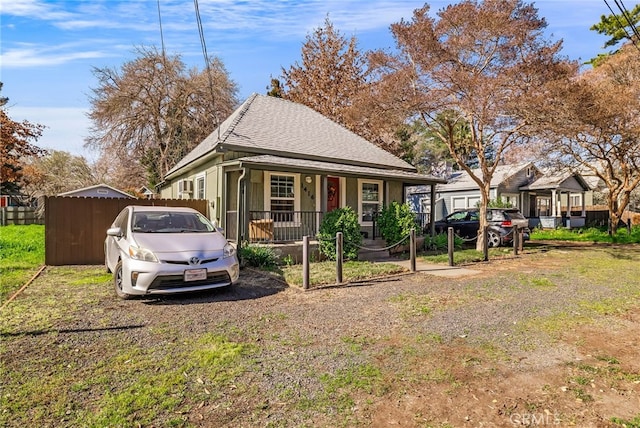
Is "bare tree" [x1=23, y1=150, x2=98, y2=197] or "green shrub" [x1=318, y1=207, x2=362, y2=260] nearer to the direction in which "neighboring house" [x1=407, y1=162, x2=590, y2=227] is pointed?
the green shrub

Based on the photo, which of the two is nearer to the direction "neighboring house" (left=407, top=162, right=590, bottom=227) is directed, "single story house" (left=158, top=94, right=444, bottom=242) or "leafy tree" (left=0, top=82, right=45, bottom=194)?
the single story house

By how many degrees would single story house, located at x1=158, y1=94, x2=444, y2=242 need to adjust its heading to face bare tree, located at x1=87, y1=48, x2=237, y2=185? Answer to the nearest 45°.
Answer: approximately 180°

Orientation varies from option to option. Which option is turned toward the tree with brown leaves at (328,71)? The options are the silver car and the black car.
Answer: the black car

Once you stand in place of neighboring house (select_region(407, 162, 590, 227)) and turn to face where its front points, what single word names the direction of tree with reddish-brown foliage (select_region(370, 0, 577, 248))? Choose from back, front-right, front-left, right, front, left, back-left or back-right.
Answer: front-right

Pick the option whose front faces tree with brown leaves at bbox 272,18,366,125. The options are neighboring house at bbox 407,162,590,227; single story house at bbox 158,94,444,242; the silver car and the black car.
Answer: the black car

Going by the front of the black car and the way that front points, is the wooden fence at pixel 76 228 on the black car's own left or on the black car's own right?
on the black car's own left

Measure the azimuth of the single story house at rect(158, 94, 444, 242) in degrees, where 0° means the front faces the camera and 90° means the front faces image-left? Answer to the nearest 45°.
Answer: approximately 315°

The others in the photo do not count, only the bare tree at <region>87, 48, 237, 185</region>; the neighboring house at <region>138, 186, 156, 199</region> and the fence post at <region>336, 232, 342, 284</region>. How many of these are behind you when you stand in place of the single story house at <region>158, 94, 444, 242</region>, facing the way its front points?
2

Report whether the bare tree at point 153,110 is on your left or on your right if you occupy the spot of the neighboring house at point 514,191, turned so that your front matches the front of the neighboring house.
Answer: on your right

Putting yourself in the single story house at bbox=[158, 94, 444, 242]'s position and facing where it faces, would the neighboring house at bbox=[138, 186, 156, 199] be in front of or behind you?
behind
